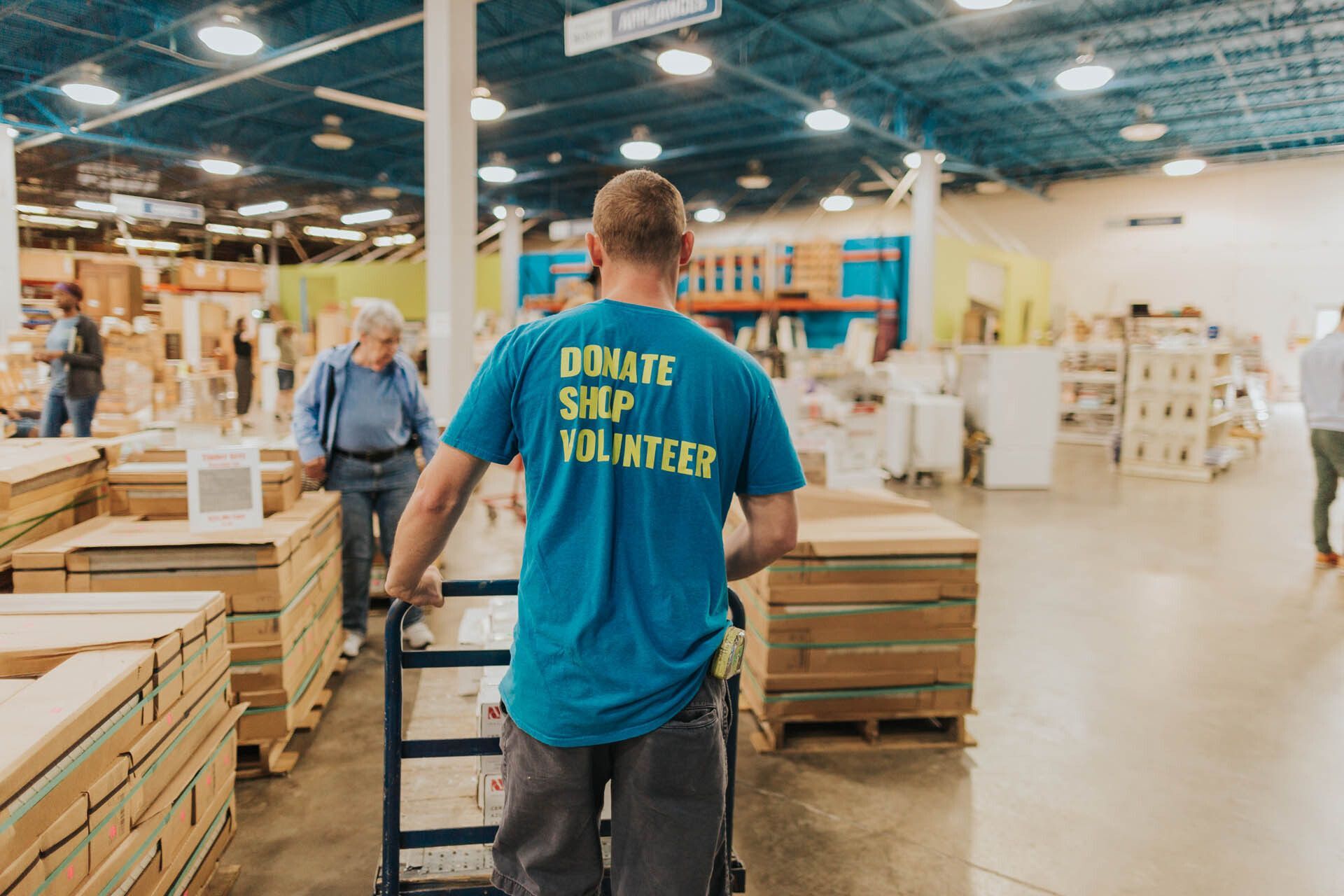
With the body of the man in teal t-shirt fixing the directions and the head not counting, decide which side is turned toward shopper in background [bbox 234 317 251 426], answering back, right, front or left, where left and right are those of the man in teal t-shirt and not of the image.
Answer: front

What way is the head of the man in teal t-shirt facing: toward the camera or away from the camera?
away from the camera

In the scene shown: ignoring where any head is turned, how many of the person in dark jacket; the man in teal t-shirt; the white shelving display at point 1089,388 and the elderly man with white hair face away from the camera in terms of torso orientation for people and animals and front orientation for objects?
1

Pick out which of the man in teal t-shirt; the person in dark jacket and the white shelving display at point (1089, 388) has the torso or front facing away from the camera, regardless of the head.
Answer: the man in teal t-shirt

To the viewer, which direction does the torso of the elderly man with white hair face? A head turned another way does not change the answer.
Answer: toward the camera

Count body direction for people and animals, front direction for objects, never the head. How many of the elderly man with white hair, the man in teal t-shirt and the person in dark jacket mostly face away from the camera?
1

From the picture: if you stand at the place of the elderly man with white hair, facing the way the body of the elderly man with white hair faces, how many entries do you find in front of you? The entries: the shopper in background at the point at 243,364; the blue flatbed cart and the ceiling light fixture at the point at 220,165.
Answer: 1

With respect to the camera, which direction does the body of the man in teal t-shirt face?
away from the camera

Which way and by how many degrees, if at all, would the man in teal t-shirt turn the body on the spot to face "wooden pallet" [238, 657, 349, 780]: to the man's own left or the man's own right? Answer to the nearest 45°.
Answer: approximately 45° to the man's own left

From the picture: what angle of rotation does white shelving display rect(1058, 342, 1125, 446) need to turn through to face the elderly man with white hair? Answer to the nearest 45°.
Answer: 0° — it already faces them

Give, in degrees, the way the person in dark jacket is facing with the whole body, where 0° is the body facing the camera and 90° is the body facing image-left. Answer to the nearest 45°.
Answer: approximately 45°

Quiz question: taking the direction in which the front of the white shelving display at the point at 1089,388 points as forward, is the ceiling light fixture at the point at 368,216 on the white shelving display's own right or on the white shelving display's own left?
on the white shelving display's own right

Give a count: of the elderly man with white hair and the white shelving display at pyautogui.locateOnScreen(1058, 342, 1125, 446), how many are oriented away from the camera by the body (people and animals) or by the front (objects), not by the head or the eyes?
0

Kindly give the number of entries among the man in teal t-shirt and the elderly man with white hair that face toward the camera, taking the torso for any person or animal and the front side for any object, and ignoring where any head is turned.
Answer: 1

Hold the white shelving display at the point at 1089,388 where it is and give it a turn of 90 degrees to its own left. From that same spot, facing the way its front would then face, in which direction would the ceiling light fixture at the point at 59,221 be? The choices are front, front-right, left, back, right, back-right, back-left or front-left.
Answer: back
